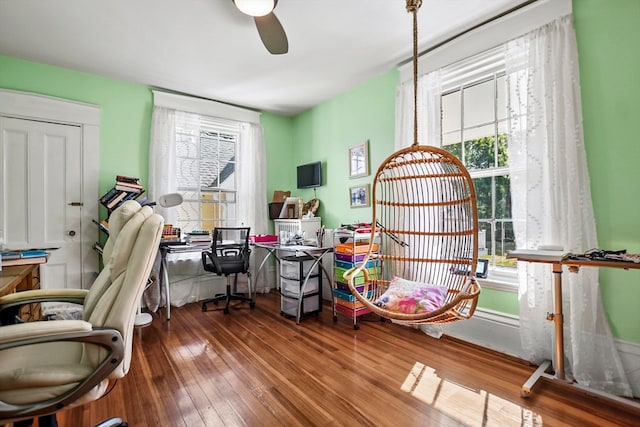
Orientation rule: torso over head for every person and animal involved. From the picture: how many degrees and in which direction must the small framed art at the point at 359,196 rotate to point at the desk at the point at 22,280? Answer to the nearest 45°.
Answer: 0° — it already faces it

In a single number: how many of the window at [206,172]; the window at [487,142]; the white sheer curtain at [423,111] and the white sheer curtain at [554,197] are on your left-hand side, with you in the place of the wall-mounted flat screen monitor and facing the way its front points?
3

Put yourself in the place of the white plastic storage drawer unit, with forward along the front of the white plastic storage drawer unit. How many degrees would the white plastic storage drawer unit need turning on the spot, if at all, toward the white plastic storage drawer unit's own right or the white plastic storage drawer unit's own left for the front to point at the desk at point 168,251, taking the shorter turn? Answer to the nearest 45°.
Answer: approximately 45° to the white plastic storage drawer unit's own right

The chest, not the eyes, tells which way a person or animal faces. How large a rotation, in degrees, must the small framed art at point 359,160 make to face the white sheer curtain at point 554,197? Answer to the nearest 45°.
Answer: approximately 90° to its left

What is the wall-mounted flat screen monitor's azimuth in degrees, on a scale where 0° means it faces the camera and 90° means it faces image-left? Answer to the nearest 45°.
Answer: approximately 45°

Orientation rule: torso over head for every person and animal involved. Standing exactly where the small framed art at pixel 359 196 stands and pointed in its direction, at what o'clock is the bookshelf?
The bookshelf is roughly at 1 o'clock from the small framed art.

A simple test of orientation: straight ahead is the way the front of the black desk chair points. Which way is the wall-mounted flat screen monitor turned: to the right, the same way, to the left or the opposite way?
to the left

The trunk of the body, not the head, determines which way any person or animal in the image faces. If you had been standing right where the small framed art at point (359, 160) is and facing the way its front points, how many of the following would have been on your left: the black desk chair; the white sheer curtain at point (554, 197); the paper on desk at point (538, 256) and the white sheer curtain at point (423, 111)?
3

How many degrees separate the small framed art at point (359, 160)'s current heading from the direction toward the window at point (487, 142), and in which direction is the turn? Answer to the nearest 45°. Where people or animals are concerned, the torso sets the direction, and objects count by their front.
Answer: approximately 90° to its left

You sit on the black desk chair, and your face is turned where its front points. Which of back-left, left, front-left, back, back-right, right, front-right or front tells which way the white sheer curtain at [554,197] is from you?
back

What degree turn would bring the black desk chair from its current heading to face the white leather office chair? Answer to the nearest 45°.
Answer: approximately 135° to its left

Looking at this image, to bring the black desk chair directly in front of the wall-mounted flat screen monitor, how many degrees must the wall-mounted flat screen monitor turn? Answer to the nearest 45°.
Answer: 0° — it already faces it

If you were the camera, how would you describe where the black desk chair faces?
facing away from the viewer and to the left of the viewer

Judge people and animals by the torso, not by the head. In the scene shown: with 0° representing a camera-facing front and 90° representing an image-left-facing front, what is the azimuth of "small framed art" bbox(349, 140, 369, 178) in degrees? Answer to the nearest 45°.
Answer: approximately 45°
